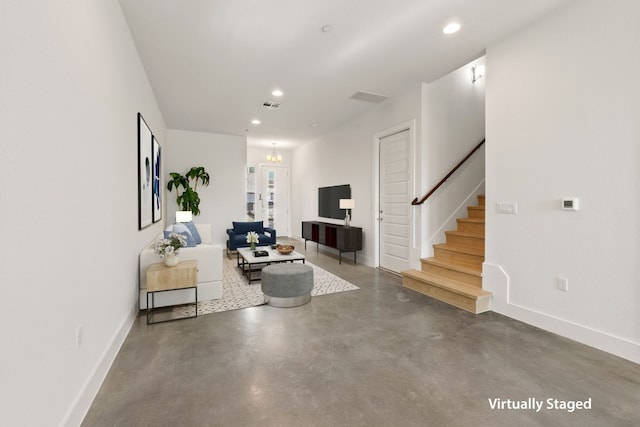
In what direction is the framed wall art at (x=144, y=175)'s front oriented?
to the viewer's right

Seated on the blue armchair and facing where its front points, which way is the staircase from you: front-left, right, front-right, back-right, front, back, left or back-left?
front-left

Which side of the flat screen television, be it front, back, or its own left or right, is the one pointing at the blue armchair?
front

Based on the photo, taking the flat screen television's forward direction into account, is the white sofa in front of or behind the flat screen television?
in front

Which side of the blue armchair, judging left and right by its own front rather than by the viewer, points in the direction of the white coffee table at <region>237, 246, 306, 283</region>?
front

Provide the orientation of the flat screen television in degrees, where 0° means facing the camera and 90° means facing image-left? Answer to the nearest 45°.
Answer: approximately 45°

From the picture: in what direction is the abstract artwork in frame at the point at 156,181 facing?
to the viewer's right

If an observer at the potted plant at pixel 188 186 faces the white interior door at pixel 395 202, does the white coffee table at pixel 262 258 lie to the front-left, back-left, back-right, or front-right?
front-right

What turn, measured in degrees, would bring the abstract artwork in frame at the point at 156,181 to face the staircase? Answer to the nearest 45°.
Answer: approximately 45° to its right

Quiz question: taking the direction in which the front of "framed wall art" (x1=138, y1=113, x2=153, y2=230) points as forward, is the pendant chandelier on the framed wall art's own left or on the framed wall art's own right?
on the framed wall art's own left

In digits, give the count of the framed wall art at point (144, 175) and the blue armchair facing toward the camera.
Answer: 1

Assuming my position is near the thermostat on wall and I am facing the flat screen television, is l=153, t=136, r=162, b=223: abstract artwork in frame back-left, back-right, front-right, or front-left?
front-left

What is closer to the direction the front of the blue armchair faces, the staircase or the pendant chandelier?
the staircase

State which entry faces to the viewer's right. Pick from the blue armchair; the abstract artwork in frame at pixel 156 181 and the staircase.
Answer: the abstract artwork in frame

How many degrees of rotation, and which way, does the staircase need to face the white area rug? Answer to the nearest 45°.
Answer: approximately 45° to its right

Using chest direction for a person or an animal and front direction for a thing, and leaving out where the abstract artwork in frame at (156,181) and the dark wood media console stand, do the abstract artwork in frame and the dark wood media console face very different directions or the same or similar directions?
very different directions

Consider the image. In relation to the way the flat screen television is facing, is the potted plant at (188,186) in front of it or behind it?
in front
